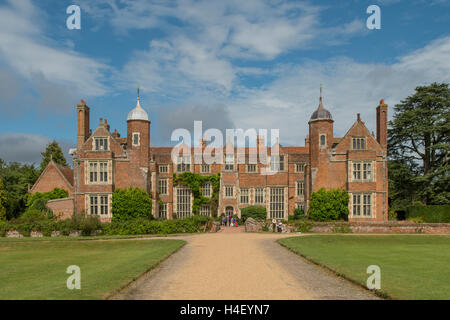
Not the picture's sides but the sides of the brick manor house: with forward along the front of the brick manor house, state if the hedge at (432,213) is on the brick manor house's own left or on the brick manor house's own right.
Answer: on the brick manor house's own left

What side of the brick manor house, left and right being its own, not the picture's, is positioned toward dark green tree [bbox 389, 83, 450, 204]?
left

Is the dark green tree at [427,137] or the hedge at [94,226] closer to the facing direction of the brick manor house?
the hedge

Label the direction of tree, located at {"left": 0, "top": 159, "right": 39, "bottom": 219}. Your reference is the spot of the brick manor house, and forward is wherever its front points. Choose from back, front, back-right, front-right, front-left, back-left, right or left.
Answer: back-right

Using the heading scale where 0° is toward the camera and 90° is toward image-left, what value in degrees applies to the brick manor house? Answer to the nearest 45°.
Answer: approximately 0°
